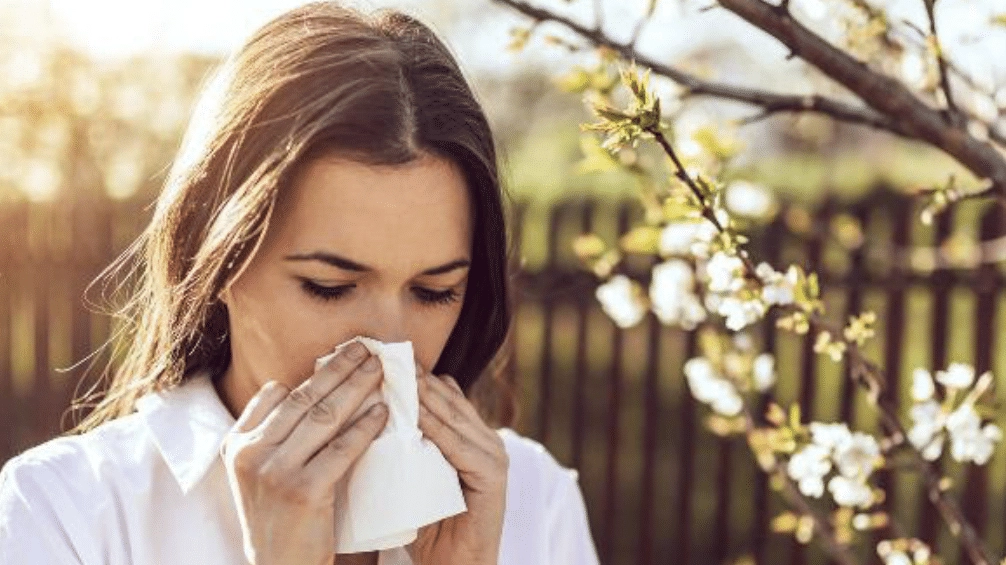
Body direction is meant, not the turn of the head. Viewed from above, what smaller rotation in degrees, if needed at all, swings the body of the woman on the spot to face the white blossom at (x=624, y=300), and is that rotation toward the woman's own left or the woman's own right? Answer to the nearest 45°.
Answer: approximately 90° to the woman's own left

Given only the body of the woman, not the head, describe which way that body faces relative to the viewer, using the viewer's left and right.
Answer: facing the viewer and to the right of the viewer

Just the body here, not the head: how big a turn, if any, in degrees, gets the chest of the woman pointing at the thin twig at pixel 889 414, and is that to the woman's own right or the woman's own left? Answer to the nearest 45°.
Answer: approximately 45° to the woman's own left
